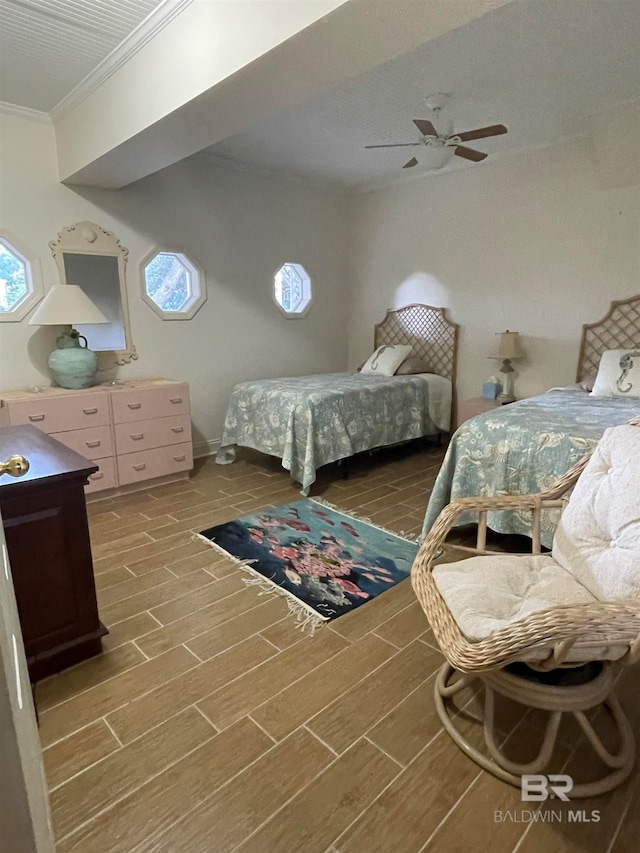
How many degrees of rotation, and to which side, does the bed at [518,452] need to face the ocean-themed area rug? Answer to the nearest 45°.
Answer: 0° — it already faces it

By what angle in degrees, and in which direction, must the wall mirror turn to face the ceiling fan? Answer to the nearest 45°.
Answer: approximately 45° to its left

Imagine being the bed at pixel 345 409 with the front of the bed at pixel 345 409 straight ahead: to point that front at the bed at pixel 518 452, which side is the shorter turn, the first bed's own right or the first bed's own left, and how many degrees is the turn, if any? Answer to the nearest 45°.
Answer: approximately 90° to the first bed's own left

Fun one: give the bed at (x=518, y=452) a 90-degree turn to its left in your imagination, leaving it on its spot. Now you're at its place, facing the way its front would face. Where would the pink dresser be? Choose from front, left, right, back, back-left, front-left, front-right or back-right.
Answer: back-right

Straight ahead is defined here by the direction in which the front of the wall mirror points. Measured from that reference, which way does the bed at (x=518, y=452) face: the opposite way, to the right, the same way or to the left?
to the right

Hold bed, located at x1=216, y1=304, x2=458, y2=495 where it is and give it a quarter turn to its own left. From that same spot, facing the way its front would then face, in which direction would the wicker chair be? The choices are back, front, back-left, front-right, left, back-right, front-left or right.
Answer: front-right

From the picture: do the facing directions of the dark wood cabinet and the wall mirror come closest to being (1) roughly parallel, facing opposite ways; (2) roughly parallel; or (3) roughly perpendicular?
roughly perpendicular

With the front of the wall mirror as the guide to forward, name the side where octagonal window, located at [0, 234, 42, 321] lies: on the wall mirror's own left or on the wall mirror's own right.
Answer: on the wall mirror's own right

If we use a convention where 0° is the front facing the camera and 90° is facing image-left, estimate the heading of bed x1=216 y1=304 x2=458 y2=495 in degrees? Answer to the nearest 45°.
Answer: approximately 45°

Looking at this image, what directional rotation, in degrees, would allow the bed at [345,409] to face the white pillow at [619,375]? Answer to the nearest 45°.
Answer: approximately 135° to its left

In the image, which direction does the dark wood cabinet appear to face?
to the viewer's right

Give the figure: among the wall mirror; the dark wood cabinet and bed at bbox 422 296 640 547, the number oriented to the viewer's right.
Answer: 1
